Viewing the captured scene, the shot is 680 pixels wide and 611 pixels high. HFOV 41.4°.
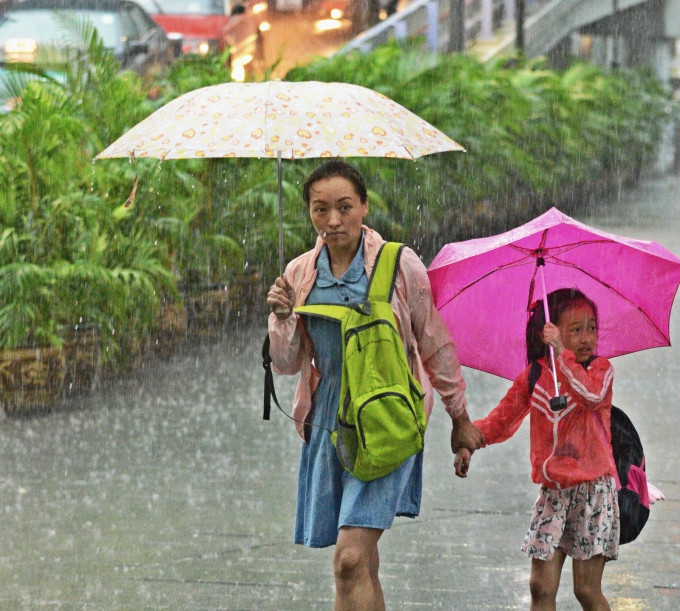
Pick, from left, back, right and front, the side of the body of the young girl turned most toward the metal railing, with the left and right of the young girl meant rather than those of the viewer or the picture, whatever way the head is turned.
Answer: back

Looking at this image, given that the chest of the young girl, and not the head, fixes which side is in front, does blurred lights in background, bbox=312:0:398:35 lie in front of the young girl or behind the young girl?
behind

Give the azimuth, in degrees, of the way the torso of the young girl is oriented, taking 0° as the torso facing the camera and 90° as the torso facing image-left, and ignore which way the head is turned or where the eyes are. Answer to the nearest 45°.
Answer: approximately 0°

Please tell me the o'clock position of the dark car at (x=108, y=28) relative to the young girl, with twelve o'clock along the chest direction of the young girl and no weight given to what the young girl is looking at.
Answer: The dark car is roughly at 5 o'clock from the young girl.

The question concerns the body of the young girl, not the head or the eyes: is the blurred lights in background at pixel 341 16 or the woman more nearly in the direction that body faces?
the woman
